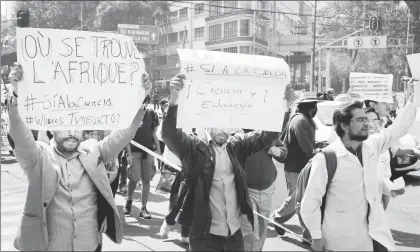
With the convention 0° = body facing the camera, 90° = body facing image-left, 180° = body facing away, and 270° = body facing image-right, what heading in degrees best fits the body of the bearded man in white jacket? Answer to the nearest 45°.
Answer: approximately 315°

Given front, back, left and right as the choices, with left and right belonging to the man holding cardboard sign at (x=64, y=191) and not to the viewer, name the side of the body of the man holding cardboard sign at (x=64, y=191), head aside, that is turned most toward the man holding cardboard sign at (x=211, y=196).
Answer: left

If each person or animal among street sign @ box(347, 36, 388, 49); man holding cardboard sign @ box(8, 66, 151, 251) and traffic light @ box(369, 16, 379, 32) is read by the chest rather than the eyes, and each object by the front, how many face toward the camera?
3

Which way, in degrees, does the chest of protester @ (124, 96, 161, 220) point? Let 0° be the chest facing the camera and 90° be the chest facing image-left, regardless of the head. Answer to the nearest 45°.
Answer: approximately 0°

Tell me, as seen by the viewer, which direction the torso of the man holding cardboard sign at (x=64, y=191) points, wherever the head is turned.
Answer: toward the camera

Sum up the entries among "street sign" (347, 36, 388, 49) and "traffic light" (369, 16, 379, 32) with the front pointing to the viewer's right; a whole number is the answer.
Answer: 0

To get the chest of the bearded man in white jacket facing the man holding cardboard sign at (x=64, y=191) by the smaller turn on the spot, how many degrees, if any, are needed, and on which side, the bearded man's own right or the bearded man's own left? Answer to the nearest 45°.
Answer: approximately 135° to the bearded man's own right

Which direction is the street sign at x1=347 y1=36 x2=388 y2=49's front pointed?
toward the camera

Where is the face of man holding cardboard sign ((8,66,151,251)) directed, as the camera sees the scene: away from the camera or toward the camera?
toward the camera

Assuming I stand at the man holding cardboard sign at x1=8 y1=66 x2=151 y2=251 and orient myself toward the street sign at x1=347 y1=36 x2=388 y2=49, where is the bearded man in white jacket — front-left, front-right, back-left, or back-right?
front-right
